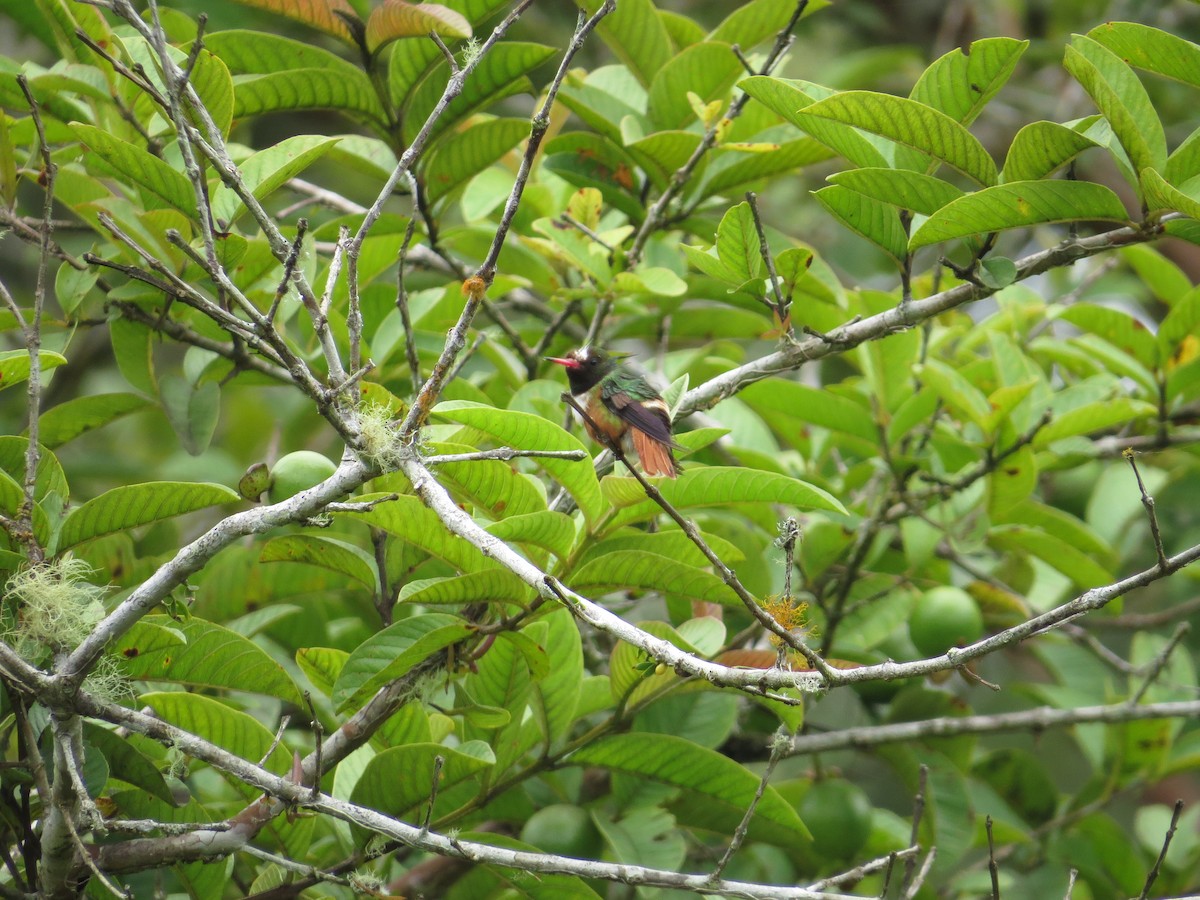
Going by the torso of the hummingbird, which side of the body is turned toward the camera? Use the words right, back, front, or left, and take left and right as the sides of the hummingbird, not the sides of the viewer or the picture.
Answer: left
